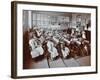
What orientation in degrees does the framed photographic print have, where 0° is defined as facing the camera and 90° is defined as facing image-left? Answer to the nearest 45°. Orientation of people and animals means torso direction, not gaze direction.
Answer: approximately 315°
